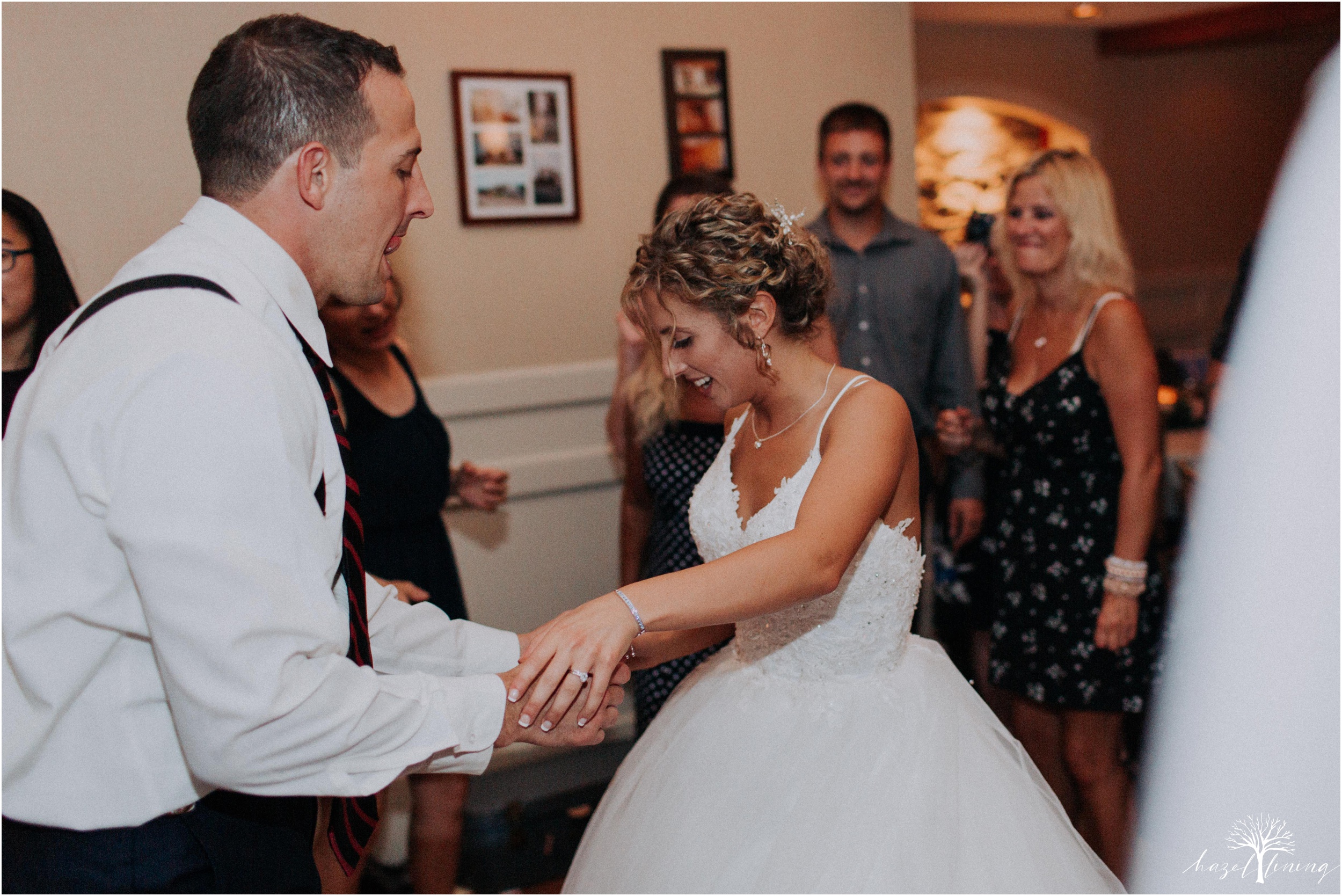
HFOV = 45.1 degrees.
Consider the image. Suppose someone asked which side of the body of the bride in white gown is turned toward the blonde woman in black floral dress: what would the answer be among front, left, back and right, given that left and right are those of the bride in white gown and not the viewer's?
back

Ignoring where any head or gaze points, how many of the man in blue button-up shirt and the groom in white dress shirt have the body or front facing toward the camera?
1

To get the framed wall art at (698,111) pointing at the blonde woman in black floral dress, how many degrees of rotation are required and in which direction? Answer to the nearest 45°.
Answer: approximately 45° to its left

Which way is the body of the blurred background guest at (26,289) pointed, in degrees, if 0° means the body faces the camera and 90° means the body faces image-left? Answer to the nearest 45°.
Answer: approximately 45°

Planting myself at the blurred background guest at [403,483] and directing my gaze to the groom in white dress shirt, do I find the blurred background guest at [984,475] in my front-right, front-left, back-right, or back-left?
back-left

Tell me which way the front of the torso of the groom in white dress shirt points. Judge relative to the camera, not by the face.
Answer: to the viewer's right

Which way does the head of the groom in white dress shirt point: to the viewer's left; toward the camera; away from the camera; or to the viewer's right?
to the viewer's right

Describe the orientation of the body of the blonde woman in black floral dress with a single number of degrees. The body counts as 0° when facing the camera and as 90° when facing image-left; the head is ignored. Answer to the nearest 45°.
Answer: approximately 45°

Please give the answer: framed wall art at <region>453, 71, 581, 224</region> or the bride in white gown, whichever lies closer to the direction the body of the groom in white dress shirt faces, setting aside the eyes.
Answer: the bride in white gown

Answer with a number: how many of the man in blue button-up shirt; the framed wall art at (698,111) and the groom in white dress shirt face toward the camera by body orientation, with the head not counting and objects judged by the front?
2
